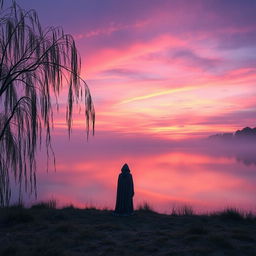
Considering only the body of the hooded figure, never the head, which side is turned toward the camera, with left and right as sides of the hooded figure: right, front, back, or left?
back
